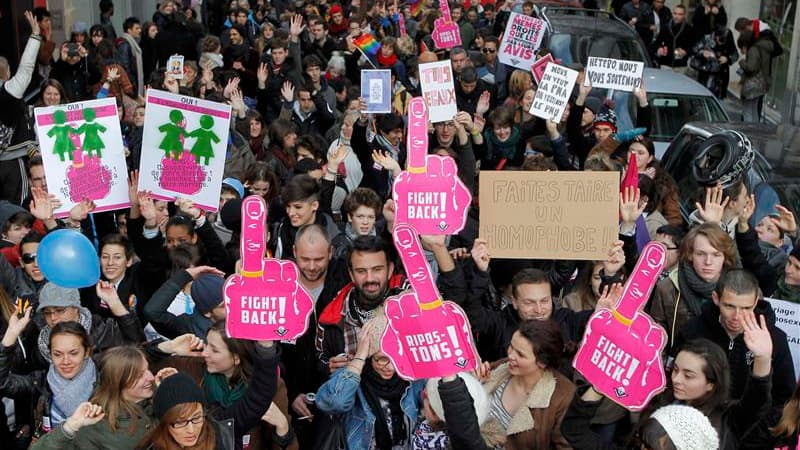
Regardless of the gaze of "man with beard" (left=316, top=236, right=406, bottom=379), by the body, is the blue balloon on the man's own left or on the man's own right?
on the man's own right

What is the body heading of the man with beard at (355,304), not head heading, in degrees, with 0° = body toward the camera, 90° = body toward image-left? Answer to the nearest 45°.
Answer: approximately 0°

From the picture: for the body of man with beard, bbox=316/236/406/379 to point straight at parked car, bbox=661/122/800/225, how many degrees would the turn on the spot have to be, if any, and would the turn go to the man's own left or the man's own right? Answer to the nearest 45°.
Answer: approximately 135° to the man's own left

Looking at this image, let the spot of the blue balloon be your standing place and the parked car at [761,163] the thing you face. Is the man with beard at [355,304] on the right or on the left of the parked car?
right
